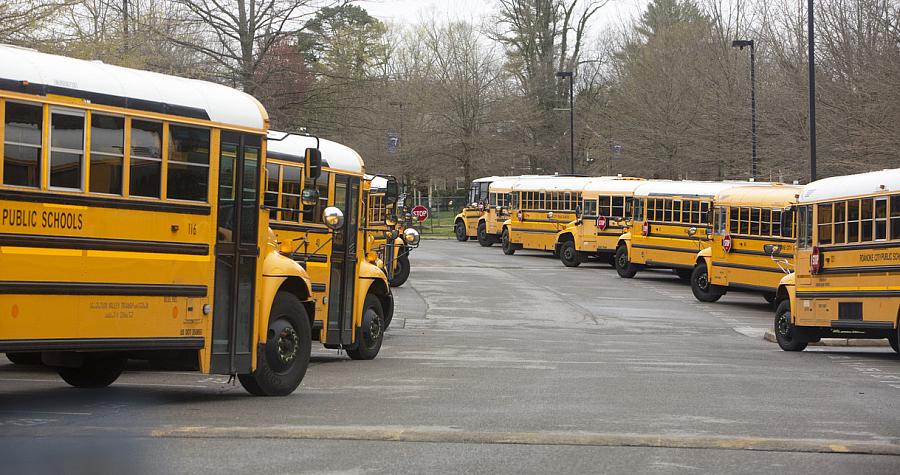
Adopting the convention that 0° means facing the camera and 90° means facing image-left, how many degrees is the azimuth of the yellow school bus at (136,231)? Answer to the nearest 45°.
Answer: approximately 225°

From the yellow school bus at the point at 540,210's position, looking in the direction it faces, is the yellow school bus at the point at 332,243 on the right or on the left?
on its left

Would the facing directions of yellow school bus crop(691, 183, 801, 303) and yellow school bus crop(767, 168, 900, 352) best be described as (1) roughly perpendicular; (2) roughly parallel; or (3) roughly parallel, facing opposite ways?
roughly parallel

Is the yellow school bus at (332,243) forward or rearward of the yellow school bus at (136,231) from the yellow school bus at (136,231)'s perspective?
forward

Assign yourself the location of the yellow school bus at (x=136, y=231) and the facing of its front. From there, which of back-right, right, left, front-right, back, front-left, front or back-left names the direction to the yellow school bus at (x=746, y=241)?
front

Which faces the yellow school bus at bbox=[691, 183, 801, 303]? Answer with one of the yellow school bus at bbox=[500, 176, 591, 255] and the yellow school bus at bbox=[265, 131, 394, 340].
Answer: the yellow school bus at bbox=[265, 131, 394, 340]

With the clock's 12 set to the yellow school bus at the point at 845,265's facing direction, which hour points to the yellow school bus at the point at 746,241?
the yellow school bus at the point at 746,241 is roughly at 1 o'clock from the yellow school bus at the point at 845,265.

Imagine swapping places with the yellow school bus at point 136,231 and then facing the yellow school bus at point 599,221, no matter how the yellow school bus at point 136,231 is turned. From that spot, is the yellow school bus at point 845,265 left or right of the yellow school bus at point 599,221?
right

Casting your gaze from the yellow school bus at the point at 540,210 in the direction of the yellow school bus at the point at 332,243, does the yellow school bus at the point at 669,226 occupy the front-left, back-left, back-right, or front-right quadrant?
front-left

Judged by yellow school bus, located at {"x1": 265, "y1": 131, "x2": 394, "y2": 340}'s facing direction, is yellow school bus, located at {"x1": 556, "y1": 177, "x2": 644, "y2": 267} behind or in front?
in front

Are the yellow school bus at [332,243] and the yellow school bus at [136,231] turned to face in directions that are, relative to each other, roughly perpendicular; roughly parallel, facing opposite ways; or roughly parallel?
roughly parallel

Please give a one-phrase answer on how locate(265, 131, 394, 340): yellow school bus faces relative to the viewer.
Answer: facing away from the viewer and to the right of the viewer

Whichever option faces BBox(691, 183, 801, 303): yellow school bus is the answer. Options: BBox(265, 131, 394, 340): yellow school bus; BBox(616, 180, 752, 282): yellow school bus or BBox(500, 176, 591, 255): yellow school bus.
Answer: BBox(265, 131, 394, 340): yellow school bus
